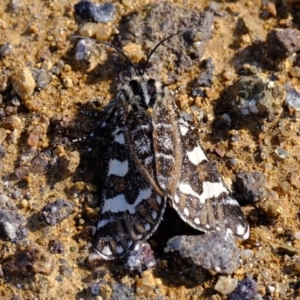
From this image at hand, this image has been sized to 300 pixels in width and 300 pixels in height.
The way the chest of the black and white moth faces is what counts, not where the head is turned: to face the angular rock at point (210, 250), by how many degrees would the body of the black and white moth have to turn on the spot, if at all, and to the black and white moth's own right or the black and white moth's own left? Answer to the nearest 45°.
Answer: approximately 135° to the black and white moth's own right

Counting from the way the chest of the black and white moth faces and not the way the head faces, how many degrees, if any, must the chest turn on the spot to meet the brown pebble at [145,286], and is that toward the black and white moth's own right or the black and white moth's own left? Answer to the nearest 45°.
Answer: approximately 180°

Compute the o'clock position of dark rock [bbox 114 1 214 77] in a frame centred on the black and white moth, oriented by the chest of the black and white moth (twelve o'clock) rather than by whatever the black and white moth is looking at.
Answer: The dark rock is roughly at 12 o'clock from the black and white moth.

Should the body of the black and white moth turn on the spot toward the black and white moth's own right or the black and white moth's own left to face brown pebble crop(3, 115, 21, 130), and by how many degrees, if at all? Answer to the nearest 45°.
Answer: approximately 45° to the black and white moth's own left

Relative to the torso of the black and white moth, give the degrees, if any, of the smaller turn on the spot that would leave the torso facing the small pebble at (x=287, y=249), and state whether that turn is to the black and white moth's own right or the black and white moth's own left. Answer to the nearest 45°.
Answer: approximately 90° to the black and white moth's own right

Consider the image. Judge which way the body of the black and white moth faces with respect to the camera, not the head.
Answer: away from the camera

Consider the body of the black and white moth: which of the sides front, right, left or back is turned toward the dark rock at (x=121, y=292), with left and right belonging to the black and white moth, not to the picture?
back

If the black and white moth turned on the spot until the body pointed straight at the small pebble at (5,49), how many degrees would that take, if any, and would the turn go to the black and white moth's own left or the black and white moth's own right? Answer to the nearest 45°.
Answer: approximately 45° to the black and white moth's own left

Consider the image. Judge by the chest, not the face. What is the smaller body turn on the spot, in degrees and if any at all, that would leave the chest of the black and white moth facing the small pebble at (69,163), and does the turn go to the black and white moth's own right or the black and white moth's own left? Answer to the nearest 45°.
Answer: approximately 90° to the black and white moth's own left

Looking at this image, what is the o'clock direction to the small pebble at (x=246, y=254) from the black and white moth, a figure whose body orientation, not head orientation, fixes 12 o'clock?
The small pebble is roughly at 4 o'clock from the black and white moth.
